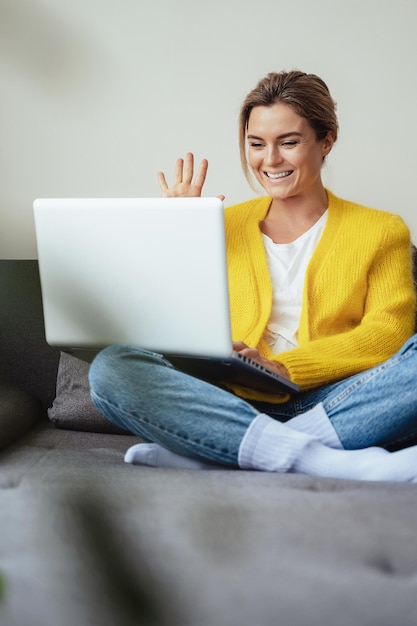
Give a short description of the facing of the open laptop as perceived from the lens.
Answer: facing away from the viewer and to the right of the viewer

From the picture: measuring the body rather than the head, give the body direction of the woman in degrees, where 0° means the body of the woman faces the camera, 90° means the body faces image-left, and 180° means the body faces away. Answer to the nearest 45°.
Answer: approximately 45°
